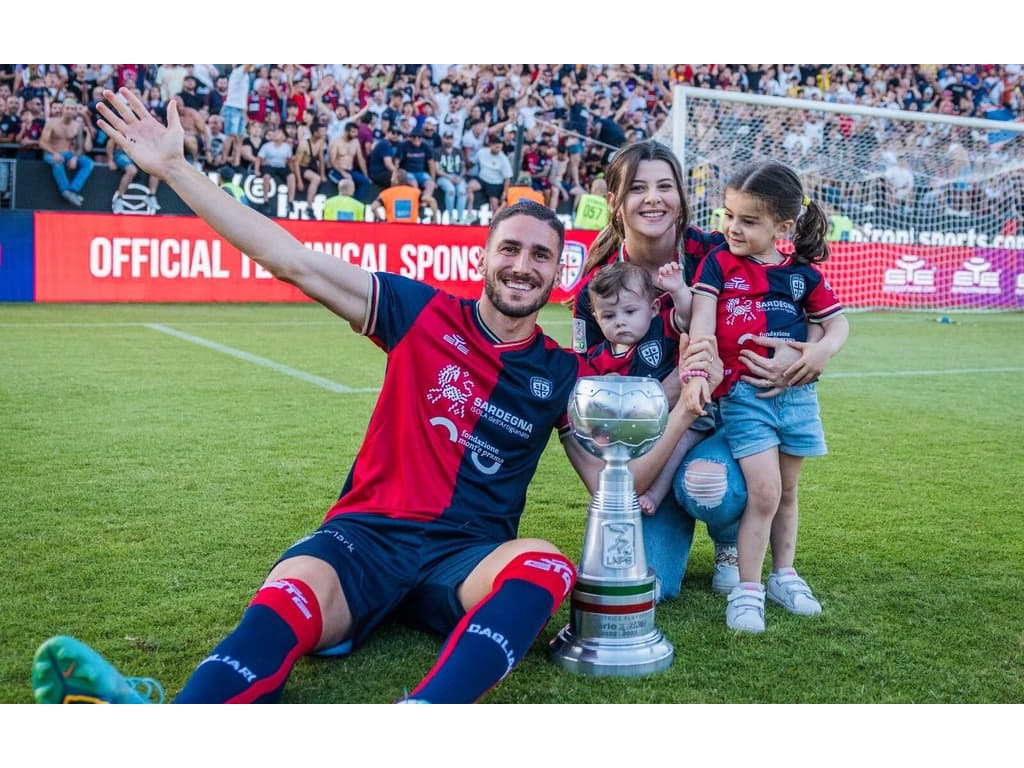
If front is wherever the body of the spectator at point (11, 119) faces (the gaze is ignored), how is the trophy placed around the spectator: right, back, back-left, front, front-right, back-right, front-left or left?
front

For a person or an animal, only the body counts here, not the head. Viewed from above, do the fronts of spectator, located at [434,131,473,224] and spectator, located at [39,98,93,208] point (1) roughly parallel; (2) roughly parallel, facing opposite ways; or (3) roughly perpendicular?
roughly parallel

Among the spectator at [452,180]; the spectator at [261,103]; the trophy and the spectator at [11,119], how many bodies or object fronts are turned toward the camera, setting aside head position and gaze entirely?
4

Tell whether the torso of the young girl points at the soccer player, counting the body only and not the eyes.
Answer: no

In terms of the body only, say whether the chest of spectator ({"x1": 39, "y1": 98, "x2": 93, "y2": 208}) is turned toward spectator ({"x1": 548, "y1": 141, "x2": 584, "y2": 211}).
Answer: no

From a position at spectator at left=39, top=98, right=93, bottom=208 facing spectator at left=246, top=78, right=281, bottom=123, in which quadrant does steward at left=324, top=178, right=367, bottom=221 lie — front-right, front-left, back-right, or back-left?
front-right

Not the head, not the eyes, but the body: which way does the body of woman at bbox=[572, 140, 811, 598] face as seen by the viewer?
toward the camera

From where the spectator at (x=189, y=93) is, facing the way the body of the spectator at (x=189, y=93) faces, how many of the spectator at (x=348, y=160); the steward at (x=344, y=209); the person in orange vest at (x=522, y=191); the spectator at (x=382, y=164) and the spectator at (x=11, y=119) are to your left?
4

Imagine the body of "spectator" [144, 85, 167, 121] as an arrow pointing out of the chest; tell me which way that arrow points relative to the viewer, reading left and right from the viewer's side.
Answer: facing the viewer

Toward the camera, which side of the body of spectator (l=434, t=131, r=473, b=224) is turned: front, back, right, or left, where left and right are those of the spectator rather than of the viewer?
front

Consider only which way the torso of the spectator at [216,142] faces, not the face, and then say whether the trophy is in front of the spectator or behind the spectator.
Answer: in front

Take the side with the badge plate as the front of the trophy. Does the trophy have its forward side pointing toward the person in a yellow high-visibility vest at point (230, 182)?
no

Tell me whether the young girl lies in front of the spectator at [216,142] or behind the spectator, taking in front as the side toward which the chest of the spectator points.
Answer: in front

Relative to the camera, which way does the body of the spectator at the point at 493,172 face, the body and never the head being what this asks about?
toward the camera

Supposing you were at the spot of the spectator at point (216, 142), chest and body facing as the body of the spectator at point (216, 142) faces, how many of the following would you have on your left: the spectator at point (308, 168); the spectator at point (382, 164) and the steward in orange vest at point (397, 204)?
3

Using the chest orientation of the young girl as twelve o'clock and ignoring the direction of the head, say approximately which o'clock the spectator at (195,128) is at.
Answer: The spectator is roughly at 5 o'clock from the young girl.
